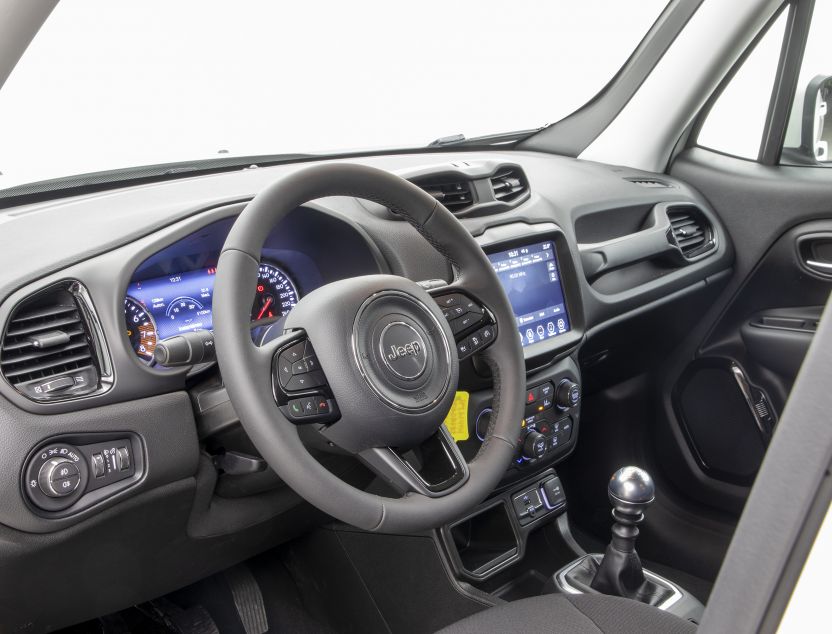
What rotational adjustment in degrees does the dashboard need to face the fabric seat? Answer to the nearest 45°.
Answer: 0° — it already faces it
